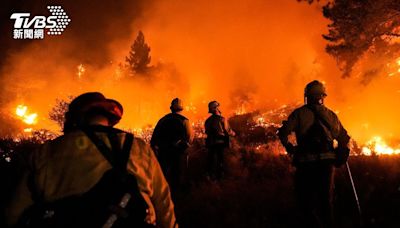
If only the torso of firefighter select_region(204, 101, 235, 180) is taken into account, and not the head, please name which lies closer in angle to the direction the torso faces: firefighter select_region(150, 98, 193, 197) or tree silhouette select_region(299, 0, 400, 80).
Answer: the tree silhouette

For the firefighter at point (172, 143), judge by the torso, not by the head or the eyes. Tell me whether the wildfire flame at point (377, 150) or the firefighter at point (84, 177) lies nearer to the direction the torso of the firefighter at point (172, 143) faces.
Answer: the wildfire flame

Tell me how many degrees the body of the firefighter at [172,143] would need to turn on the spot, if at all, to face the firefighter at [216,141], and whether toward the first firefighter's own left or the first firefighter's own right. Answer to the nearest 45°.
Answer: approximately 45° to the first firefighter's own right

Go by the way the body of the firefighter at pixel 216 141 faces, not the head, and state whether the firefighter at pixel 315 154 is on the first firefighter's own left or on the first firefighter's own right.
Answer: on the first firefighter's own right

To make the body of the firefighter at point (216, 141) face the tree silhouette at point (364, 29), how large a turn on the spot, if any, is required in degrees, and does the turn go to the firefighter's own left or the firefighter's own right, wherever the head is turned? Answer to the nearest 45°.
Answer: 0° — they already face it

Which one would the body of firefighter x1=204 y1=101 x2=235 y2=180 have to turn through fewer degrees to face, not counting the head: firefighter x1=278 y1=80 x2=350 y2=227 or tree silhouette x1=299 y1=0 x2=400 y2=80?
the tree silhouette

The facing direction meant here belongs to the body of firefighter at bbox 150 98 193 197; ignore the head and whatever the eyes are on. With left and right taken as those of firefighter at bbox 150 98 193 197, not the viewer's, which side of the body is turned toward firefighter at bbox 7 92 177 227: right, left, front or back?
back

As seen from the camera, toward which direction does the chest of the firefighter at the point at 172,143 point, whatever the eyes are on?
away from the camera

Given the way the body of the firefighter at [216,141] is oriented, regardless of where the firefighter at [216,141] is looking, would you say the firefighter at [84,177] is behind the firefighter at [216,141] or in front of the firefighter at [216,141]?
behind

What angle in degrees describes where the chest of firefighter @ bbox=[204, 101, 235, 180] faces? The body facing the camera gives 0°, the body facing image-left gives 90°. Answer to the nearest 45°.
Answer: approximately 225°
